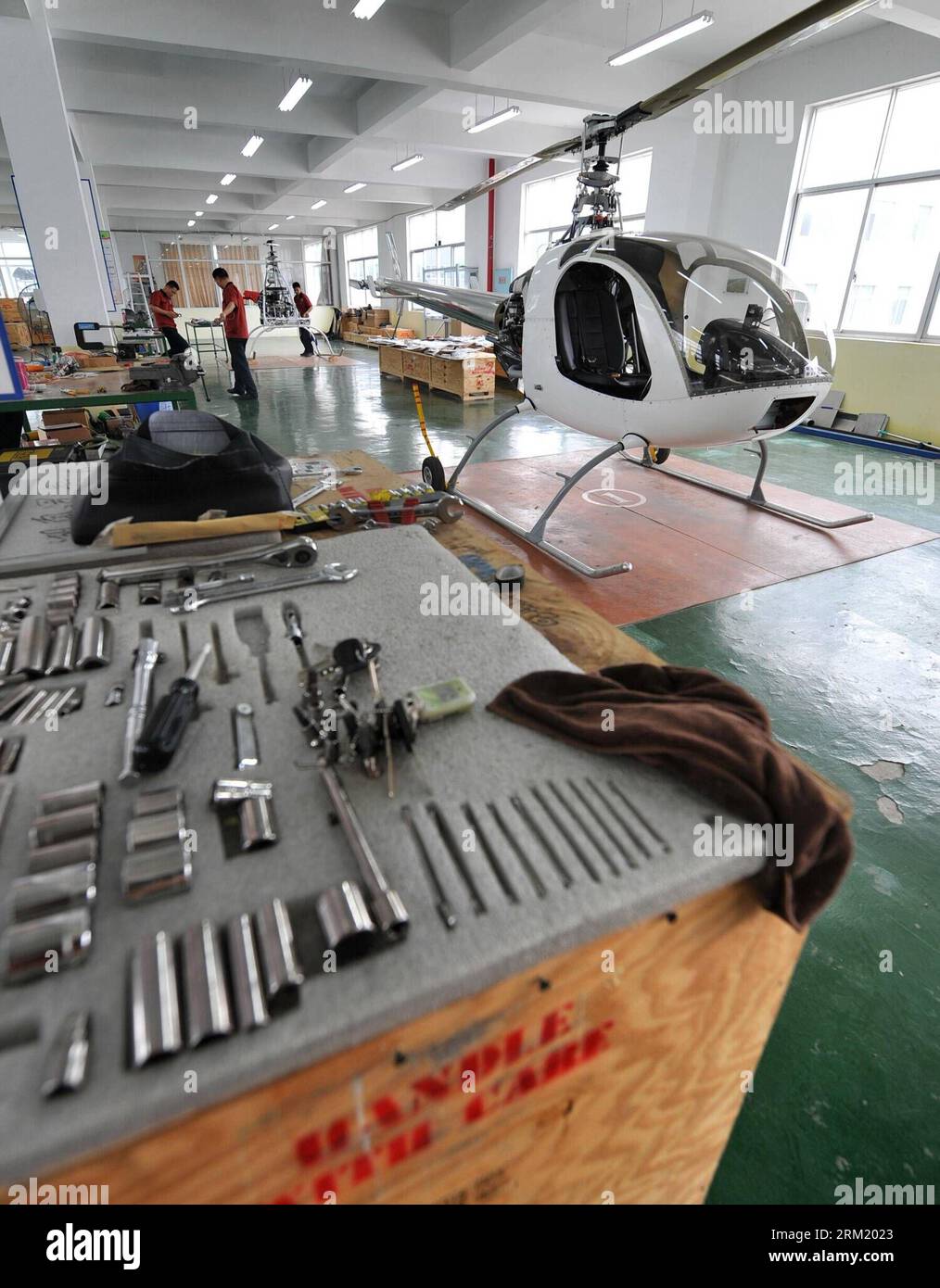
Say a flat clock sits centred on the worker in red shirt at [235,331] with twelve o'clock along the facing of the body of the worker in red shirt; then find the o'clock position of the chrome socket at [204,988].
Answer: The chrome socket is roughly at 9 o'clock from the worker in red shirt.

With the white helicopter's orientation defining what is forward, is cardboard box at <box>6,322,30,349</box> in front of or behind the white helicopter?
behind

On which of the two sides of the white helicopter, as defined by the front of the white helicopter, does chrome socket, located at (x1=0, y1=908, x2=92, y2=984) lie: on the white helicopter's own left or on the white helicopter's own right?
on the white helicopter's own right

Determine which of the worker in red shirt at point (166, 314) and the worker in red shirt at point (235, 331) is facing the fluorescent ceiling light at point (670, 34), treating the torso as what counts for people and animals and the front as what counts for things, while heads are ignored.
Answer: the worker in red shirt at point (166, 314)

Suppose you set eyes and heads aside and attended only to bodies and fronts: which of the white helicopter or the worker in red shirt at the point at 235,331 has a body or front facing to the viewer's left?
the worker in red shirt

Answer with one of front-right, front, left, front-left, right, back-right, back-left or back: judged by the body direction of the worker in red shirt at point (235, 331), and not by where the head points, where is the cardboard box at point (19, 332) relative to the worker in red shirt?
front-right

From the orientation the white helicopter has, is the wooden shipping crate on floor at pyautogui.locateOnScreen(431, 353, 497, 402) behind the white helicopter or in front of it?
behind

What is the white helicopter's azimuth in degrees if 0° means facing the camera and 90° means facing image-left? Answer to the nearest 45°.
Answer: approximately 315°

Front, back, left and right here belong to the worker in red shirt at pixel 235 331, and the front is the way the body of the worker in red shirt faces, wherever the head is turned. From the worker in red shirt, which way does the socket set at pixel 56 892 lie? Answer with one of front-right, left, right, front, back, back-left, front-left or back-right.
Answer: left

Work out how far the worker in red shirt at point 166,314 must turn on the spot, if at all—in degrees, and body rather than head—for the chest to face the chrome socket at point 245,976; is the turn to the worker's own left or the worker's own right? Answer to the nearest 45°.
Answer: approximately 45° to the worker's own right

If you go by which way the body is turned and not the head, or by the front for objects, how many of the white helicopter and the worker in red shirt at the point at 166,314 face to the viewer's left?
0

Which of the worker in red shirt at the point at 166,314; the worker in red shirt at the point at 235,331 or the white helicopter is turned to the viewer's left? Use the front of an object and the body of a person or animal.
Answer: the worker in red shirt at the point at 235,331

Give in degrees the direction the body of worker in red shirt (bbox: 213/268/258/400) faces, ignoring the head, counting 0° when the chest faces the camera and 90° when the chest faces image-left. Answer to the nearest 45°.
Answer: approximately 90°

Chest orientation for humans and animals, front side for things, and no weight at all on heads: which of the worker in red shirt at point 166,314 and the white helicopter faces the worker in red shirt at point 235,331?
the worker in red shirt at point 166,314

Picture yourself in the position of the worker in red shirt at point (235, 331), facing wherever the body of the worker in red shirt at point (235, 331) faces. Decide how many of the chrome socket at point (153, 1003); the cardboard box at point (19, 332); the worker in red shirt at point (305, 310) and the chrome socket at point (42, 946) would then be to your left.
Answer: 2

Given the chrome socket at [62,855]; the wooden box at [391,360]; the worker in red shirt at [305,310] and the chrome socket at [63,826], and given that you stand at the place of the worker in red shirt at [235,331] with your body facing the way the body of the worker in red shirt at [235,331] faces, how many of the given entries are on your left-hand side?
2
